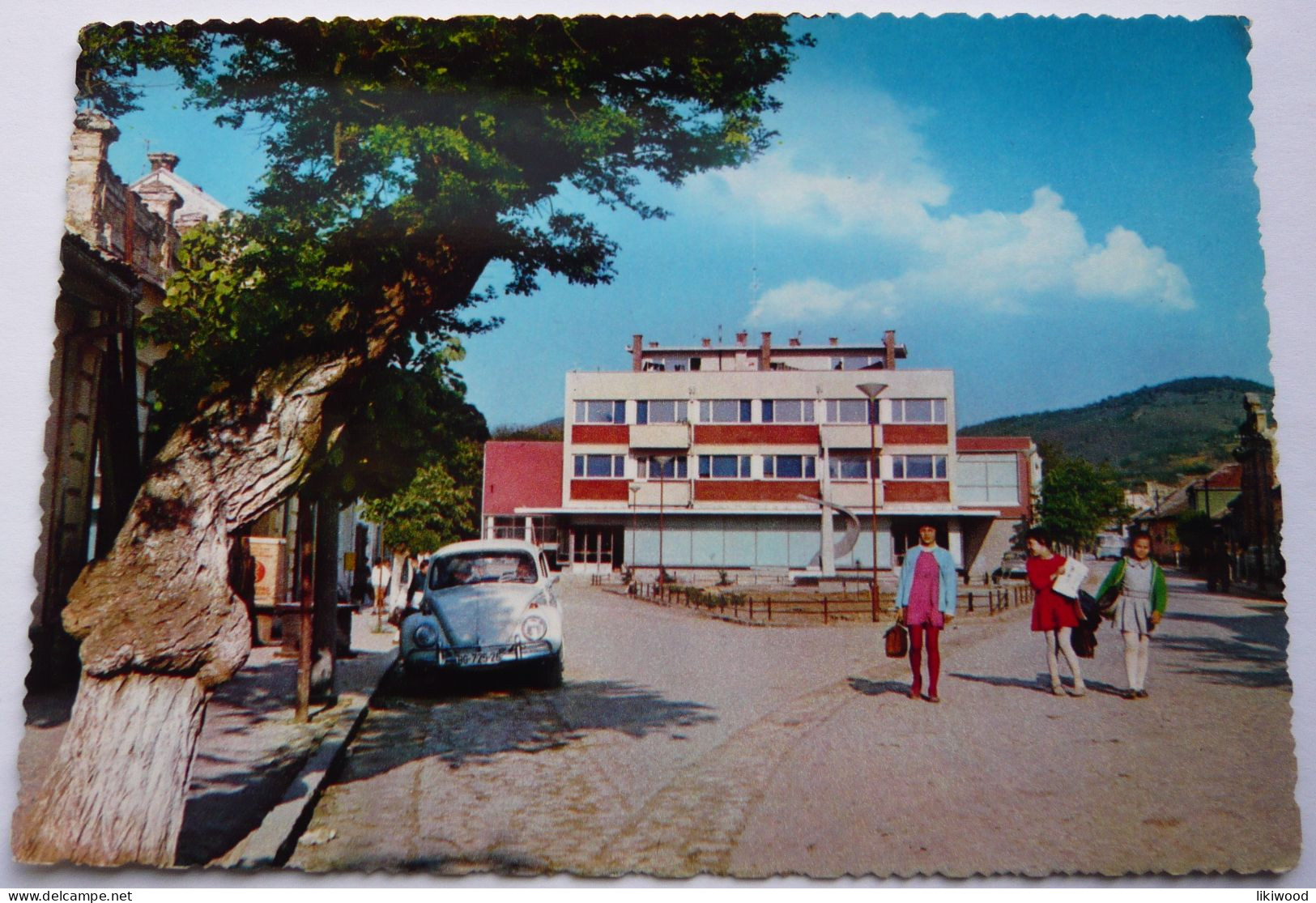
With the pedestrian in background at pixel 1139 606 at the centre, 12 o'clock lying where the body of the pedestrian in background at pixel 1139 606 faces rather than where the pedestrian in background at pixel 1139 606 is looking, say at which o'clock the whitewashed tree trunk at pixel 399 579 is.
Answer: the whitewashed tree trunk at pixel 399 579 is roughly at 4 o'clock from the pedestrian in background at pixel 1139 606.

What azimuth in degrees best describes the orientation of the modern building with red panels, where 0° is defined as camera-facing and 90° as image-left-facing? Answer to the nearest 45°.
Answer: approximately 0°

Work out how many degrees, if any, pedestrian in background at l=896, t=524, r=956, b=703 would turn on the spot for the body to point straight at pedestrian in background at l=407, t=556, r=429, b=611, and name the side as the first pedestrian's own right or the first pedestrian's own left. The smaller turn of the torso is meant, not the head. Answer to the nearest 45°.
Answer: approximately 90° to the first pedestrian's own right

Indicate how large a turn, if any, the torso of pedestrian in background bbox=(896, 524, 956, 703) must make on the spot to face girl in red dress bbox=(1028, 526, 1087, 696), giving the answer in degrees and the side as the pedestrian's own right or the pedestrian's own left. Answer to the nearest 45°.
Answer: approximately 45° to the pedestrian's own left

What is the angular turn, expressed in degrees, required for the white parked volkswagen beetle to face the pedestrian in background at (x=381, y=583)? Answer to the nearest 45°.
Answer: approximately 180°

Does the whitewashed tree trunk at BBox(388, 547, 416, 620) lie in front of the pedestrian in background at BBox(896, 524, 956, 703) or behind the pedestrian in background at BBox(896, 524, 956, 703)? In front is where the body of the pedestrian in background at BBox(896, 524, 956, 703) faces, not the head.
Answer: behind

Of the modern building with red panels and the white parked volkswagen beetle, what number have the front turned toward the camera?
2

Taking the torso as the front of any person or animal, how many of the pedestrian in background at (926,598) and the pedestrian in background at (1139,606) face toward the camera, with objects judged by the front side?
2

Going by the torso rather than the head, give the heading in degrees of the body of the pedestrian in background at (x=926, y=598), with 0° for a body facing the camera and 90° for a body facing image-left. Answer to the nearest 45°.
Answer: approximately 0°

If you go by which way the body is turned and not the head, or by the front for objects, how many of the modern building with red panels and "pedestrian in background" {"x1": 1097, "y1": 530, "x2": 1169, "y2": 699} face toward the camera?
2

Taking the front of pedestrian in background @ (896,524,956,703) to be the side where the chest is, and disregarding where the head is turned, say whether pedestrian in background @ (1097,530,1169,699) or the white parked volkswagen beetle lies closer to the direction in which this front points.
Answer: the pedestrian in background
